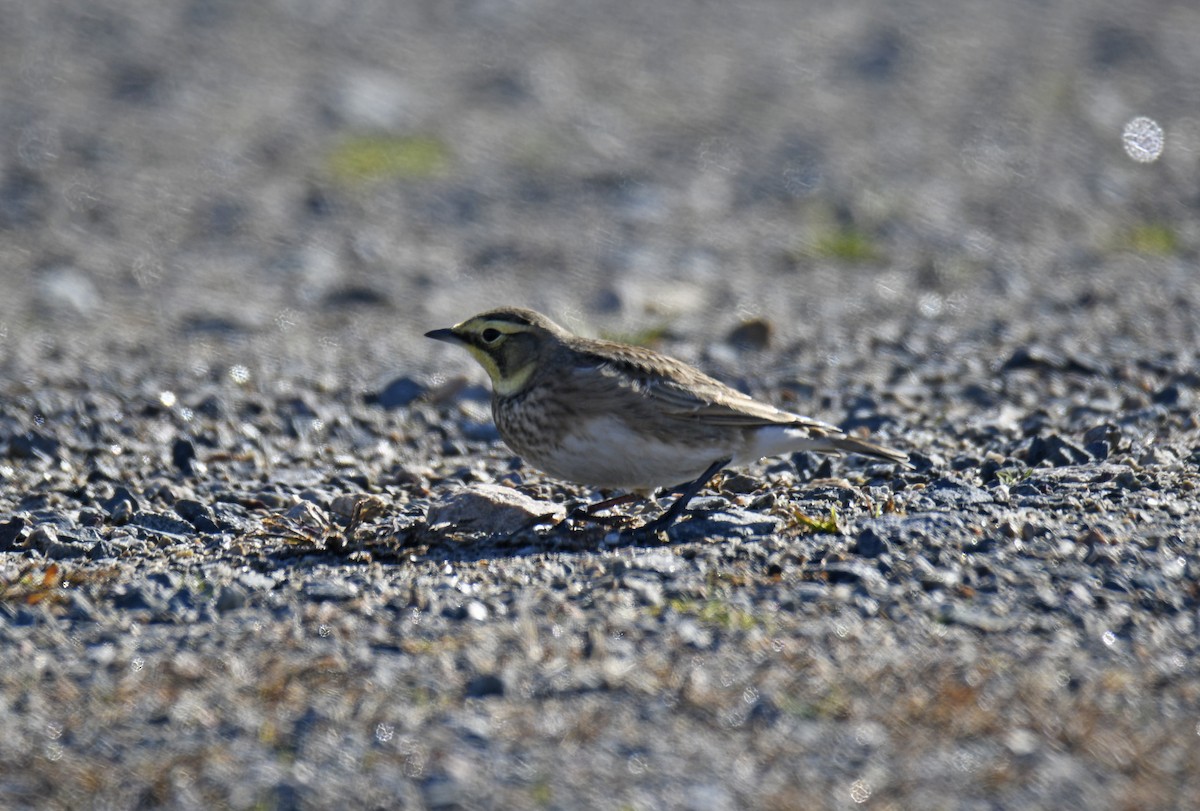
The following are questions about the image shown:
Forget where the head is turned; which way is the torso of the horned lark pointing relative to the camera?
to the viewer's left

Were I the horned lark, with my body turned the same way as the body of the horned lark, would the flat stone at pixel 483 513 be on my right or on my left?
on my left
